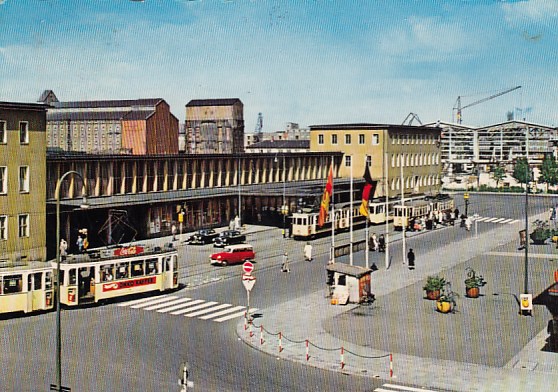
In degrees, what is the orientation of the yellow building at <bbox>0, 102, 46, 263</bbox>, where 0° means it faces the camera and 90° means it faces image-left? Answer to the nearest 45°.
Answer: approximately 315°

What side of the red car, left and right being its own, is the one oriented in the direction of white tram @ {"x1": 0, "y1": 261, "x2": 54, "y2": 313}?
front

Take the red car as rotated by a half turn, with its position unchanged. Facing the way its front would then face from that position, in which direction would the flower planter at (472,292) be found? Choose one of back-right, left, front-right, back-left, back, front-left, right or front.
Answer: right

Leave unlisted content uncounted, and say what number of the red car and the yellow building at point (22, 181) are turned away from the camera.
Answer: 0

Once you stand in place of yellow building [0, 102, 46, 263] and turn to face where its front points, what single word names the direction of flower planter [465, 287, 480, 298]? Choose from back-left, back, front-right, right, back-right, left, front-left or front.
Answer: front

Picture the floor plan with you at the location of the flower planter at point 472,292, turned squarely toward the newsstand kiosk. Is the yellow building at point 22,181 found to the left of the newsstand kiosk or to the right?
right

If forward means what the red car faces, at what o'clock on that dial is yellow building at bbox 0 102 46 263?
The yellow building is roughly at 1 o'clock from the red car.

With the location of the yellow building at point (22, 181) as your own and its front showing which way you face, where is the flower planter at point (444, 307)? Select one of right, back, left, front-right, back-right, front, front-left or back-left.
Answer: front

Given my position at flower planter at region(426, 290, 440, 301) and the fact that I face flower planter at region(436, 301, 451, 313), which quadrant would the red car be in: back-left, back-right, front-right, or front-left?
back-right

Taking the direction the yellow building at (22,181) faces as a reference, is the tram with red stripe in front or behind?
in front

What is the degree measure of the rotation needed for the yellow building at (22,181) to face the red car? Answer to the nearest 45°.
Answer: approximately 45° to its left

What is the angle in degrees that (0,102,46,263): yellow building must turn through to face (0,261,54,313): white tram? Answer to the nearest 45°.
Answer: approximately 45° to its right

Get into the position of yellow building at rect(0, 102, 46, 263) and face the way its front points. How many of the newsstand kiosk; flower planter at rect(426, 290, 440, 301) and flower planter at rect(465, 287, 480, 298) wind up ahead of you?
3

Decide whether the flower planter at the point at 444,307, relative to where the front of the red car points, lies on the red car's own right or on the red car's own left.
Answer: on the red car's own left

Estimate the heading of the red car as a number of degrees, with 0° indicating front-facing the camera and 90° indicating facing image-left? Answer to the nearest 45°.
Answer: approximately 45°

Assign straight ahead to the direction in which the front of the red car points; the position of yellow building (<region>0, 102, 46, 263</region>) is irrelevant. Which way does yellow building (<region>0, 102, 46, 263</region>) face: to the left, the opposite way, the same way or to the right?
to the left

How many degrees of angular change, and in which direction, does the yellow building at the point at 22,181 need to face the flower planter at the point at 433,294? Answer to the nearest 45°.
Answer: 0° — it already faces it
